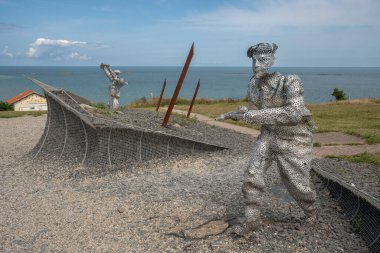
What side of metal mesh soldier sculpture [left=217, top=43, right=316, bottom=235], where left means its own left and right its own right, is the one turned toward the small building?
right

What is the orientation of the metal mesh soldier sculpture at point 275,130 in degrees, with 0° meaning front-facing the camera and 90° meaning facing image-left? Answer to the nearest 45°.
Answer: approximately 45°

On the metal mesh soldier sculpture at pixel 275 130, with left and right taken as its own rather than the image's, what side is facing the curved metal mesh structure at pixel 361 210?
back
